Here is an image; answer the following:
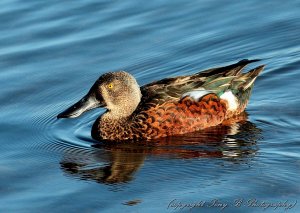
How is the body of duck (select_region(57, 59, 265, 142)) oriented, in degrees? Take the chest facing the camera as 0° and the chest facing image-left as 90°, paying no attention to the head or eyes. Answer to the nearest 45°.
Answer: approximately 90°
